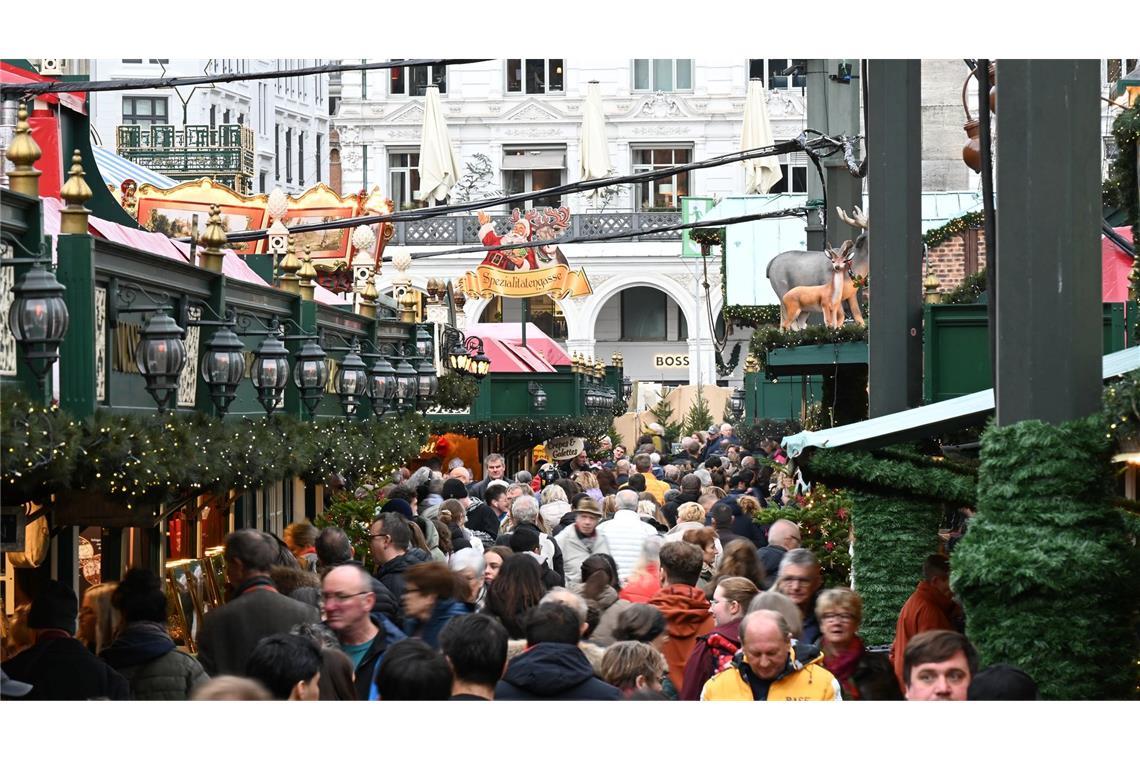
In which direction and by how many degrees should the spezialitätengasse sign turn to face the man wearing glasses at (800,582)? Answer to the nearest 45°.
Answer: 0° — it already faces them

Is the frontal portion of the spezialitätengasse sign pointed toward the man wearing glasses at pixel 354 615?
yes

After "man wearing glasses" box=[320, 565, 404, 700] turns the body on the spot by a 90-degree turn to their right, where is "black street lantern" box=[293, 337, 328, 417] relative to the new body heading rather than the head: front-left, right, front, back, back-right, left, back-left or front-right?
front-right

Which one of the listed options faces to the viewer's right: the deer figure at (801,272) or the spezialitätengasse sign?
the deer figure

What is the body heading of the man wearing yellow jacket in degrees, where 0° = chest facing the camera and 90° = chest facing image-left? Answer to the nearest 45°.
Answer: approximately 0°

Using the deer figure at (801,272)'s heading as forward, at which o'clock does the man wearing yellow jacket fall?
The man wearing yellow jacket is roughly at 3 o'clock from the deer figure.

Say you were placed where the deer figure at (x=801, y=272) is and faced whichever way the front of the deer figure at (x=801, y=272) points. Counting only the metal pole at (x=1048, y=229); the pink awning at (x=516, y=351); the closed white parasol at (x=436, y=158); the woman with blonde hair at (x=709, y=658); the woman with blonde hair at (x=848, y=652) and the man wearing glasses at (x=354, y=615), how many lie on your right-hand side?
4

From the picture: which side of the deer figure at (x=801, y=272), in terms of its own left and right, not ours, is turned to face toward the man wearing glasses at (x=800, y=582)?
right

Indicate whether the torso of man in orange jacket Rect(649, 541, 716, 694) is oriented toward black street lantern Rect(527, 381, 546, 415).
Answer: yes

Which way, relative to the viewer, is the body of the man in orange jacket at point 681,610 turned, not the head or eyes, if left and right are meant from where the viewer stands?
facing away from the viewer

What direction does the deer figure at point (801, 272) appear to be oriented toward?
to the viewer's right

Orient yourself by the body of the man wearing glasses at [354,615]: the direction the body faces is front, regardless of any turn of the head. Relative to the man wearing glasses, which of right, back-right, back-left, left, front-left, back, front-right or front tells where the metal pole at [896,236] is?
back

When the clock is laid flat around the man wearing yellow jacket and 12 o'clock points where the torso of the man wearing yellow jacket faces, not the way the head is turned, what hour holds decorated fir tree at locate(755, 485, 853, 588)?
The decorated fir tree is roughly at 6 o'clock from the man wearing yellow jacket.
